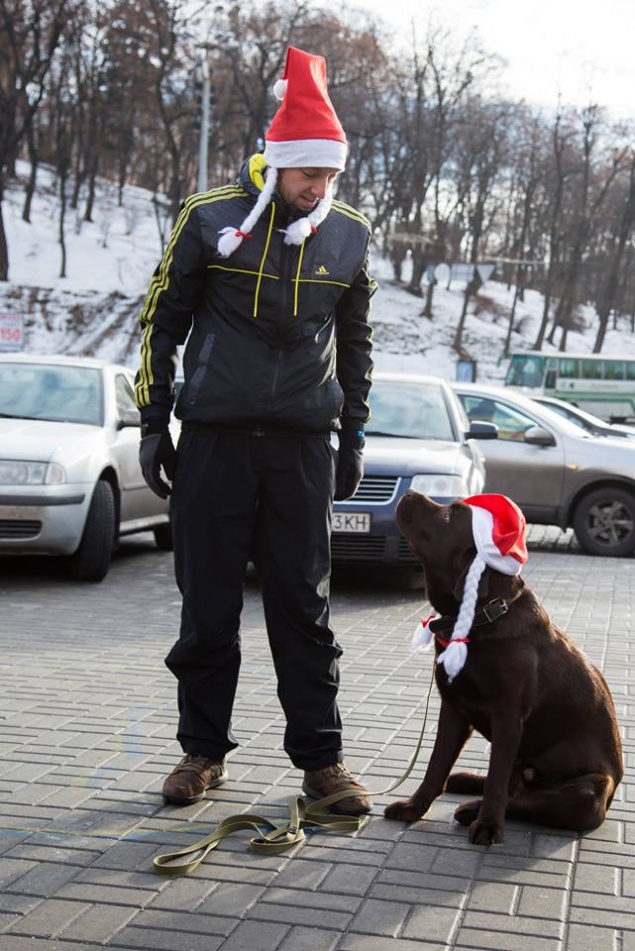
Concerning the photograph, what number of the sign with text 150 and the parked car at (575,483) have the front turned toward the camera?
1

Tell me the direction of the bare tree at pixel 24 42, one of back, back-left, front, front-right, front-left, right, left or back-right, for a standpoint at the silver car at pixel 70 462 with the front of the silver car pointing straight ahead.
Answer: back-right

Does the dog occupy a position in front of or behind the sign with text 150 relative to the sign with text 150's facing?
in front

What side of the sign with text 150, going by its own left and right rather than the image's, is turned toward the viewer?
front

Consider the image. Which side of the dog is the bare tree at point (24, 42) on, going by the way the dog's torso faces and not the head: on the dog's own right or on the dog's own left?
on the dog's own right

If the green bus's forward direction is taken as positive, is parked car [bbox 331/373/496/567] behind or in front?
in front

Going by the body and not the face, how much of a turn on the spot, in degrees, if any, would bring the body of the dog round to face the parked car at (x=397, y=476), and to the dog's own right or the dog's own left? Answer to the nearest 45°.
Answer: approximately 135° to the dog's own right

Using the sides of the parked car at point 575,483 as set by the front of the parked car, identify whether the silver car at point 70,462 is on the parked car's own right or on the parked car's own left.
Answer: on the parked car's own right

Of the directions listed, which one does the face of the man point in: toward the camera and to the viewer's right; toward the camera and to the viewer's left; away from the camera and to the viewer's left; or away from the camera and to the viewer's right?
toward the camera and to the viewer's right

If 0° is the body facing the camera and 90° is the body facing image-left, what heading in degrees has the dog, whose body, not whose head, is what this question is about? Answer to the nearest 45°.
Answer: approximately 45°

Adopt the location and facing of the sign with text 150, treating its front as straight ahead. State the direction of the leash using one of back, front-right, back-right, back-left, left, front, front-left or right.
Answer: front

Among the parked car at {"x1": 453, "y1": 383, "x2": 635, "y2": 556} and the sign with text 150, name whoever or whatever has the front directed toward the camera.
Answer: the sign with text 150

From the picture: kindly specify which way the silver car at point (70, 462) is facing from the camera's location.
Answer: facing the viewer and to the left of the viewer

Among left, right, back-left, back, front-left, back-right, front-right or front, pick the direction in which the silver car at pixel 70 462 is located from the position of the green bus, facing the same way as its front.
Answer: front-left

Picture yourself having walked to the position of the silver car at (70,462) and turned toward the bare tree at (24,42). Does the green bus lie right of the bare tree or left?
right
